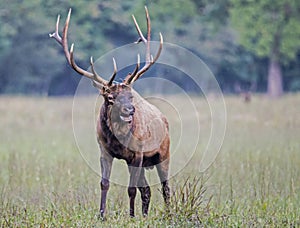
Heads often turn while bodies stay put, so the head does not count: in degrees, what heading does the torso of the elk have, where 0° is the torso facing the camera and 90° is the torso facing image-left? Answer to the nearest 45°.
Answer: approximately 45°

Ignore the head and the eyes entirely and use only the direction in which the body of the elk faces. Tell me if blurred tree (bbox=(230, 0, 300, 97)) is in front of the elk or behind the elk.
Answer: behind
